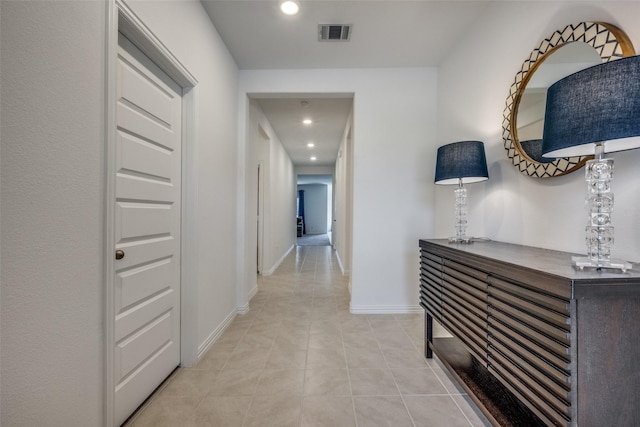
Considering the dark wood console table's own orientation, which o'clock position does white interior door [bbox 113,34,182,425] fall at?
The white interior door is roughly at 1 o'clock from the dark wood console table.

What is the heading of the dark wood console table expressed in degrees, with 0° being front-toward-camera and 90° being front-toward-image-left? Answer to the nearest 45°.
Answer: approximately 45°
